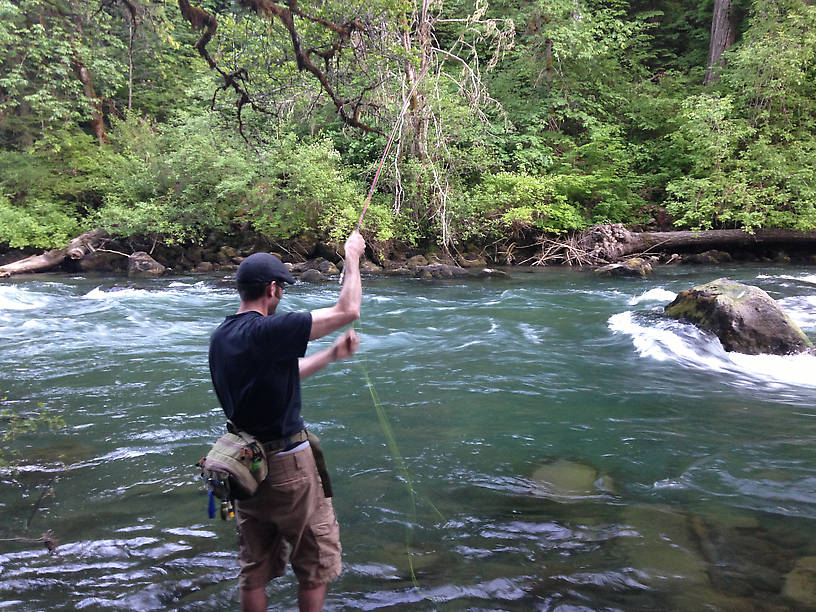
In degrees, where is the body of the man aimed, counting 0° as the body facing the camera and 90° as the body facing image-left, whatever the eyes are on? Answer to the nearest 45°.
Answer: approximately 225°

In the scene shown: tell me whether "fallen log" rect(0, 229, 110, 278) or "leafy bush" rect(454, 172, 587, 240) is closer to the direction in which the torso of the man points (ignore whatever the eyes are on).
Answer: the leafy bush

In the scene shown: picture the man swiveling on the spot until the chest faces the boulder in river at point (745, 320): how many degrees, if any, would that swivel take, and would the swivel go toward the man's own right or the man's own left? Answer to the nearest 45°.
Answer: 0° — they already face it

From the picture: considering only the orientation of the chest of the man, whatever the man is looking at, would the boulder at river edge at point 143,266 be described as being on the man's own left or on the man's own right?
on the man's own left

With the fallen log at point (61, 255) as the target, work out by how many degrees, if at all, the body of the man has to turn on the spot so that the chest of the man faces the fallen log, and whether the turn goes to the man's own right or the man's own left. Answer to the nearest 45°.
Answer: approximately 45° to the man's own left

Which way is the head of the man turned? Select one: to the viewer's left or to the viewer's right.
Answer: to the viewer's right

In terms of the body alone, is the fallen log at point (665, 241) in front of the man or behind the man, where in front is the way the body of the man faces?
in front

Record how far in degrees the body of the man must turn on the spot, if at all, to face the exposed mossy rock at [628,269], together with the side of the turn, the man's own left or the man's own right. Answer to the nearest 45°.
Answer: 0° — they already face it
